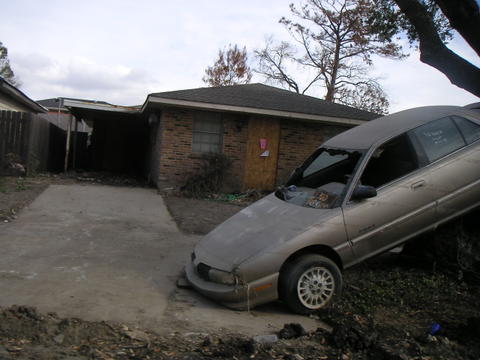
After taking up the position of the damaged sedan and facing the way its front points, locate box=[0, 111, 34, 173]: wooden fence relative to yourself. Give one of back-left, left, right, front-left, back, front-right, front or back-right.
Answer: right

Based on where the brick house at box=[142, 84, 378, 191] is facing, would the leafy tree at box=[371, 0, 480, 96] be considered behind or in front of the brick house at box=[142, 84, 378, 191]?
in front

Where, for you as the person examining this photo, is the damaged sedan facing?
facing the viewer and to the left of the viewer

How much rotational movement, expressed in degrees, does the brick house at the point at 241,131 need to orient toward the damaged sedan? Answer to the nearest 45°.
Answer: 0° — it already faces it

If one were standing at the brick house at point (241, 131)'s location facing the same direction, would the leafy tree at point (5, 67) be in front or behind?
behind

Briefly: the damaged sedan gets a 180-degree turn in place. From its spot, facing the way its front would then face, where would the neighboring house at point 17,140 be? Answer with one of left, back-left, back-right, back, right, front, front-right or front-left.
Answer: left

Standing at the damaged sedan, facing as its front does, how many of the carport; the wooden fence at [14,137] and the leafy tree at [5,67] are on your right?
3

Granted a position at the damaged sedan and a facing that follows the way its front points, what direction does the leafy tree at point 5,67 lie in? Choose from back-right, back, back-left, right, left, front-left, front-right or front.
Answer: right

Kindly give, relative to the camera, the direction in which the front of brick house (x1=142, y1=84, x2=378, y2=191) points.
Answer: facing the viewer

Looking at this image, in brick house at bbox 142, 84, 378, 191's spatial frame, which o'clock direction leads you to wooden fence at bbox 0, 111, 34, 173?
The wooden fence is roughly at 3 o'clock from the brick house.

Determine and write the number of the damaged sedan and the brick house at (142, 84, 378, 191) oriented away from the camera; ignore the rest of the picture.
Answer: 0

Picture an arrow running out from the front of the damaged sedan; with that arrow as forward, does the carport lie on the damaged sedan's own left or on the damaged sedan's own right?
on the damaged sedan's own right
